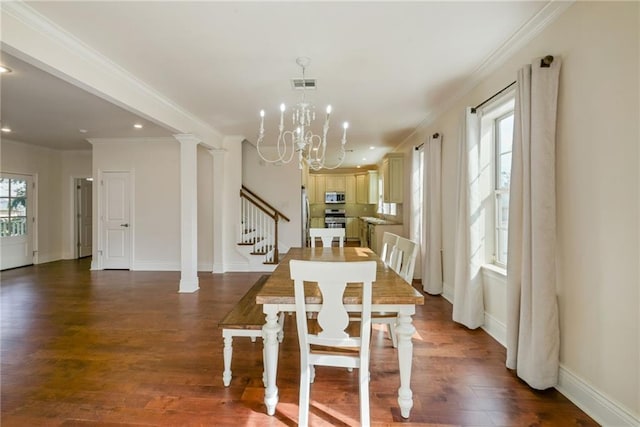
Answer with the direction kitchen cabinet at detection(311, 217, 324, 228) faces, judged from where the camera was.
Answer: facing the viewer

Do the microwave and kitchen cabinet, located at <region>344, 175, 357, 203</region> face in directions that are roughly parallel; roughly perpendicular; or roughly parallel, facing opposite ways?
roughly parallel

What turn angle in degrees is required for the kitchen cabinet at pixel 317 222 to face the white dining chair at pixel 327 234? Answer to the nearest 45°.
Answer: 0° — it already faces it

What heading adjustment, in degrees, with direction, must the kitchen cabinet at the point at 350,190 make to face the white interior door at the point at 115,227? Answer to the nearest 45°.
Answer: approximately 45° to its right

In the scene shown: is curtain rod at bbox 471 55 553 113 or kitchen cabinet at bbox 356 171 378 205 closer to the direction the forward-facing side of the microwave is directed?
the curtain rod

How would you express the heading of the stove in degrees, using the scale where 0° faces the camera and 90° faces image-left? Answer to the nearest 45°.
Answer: approximately 0°

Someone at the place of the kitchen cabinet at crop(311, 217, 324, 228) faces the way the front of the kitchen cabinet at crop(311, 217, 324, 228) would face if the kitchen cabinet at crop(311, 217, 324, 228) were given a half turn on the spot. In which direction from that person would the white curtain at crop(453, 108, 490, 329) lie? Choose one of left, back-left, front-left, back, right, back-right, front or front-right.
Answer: back

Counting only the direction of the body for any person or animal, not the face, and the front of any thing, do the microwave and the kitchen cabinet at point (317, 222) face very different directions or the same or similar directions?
same or similar directions

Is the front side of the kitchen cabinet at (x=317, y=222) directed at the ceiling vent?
yes

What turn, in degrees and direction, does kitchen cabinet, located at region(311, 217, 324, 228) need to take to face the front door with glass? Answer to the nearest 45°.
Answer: approximately 45° to its right

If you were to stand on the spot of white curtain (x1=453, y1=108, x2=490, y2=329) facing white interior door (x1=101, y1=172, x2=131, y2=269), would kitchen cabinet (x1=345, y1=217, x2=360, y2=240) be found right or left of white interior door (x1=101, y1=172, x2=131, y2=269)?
right

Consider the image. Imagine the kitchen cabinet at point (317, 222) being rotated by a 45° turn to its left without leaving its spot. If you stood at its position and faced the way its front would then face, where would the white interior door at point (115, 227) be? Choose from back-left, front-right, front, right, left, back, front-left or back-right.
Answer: right

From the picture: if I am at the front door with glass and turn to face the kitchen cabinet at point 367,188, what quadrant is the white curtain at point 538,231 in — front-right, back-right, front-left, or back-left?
front-right

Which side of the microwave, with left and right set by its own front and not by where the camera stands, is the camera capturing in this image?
front

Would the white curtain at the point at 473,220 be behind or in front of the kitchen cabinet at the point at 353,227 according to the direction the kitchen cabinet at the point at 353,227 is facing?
in front
